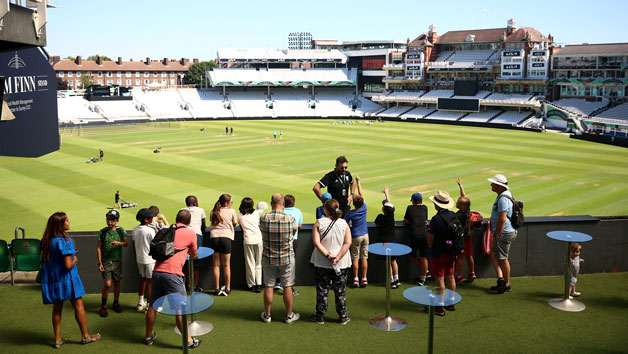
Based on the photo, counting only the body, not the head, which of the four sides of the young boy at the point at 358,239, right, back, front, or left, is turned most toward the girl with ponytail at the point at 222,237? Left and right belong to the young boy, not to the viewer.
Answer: left

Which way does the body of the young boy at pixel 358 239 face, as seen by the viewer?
away from the camera

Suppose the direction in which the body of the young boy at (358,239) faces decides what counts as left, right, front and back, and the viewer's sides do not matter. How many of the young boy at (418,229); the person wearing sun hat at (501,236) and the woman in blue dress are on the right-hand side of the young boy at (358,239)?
2

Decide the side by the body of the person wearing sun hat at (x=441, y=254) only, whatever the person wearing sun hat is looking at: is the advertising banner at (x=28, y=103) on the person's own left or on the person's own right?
on the person's own left

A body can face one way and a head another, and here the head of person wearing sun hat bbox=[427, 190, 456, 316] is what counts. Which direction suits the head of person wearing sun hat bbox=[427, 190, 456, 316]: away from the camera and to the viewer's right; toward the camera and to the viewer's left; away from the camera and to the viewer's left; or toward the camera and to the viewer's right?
away from the camera and to the viewer's left

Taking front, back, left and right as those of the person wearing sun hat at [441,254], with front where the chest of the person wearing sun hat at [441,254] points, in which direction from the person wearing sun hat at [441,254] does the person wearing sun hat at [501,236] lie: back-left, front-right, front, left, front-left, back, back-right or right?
right

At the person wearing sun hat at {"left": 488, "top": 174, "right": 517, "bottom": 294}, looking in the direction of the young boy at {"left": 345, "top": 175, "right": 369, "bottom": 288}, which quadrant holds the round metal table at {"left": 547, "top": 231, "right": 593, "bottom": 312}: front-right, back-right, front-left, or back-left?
back-left

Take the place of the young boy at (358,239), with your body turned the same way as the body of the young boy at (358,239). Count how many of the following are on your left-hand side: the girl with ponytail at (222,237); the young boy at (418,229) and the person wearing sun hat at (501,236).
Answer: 1
